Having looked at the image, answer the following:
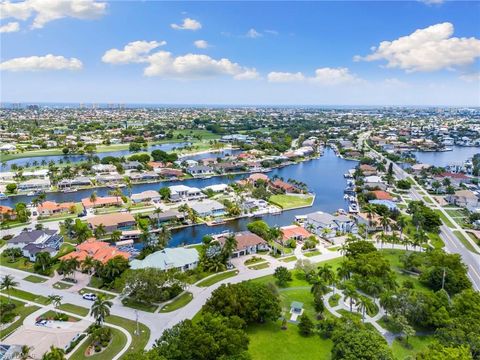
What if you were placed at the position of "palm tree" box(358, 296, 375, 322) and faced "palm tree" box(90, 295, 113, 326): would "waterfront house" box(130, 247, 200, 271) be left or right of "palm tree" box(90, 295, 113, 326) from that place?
right

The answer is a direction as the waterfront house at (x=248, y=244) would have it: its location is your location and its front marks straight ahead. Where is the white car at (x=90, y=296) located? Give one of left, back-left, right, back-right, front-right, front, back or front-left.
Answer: right

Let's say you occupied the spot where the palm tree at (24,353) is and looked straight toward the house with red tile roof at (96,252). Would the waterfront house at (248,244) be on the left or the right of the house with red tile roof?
right

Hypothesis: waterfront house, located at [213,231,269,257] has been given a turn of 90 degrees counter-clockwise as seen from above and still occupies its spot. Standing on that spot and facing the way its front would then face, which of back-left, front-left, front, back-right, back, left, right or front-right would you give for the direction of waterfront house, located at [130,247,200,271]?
back

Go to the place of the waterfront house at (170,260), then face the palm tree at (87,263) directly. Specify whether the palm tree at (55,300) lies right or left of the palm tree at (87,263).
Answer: left

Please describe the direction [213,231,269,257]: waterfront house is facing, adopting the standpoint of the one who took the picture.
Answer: facing the viewer and to the right of the viewer

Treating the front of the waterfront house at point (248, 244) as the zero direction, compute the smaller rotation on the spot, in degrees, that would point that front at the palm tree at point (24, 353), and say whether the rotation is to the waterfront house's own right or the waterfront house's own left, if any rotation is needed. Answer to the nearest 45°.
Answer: approximately 90° to the waterfront house's own right

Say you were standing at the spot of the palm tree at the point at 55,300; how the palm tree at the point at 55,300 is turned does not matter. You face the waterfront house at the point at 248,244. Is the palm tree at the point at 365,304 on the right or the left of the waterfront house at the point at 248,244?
right

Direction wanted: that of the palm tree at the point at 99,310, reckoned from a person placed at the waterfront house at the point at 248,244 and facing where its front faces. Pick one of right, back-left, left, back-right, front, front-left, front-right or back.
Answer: right

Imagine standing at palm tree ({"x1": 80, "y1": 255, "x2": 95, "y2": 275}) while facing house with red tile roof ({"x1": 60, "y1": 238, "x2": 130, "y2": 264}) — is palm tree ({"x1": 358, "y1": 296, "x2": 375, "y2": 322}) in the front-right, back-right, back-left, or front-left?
back-right

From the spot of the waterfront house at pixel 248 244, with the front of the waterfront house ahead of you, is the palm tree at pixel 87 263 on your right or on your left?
on your right

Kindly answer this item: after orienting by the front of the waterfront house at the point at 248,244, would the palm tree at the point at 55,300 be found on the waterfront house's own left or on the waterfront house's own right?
on the waterfront house's own right

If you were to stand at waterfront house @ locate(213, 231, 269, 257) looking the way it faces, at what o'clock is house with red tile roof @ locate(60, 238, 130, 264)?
The house with red tile roof is roughly at 4 o'clock from the waterfront house.

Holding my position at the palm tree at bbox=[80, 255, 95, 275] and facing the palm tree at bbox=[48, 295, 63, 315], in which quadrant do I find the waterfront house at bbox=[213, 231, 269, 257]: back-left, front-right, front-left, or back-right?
back-left
